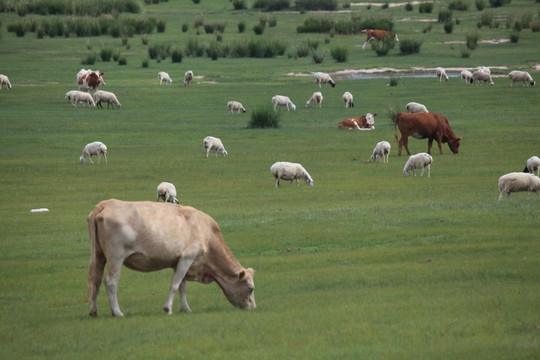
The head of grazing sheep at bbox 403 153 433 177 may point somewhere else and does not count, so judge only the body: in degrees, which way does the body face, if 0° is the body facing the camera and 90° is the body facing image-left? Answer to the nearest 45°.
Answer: approximately 90°

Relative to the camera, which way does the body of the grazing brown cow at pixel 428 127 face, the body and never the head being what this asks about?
to the viewer's right

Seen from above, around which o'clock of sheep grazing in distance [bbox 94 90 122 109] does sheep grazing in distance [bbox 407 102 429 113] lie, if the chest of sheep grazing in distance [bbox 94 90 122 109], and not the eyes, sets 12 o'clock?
sheep grazing in distance [bbox 407 102 429 113] is roughly at 1 o'clock from sheep grazing in distance [bbox 94 90 122 109].

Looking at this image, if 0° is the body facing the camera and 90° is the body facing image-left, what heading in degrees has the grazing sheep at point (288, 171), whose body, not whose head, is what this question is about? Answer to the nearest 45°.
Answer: approximately 270°

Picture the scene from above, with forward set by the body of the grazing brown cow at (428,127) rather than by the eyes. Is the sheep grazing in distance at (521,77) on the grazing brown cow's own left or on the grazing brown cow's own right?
on the grazing brown cow's own left

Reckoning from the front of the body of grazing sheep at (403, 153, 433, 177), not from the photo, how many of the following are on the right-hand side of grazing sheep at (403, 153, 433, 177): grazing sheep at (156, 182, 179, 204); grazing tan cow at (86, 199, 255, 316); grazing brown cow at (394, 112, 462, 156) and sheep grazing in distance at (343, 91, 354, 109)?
2

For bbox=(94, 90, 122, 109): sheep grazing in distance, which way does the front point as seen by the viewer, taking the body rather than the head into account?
to the viewer's right
